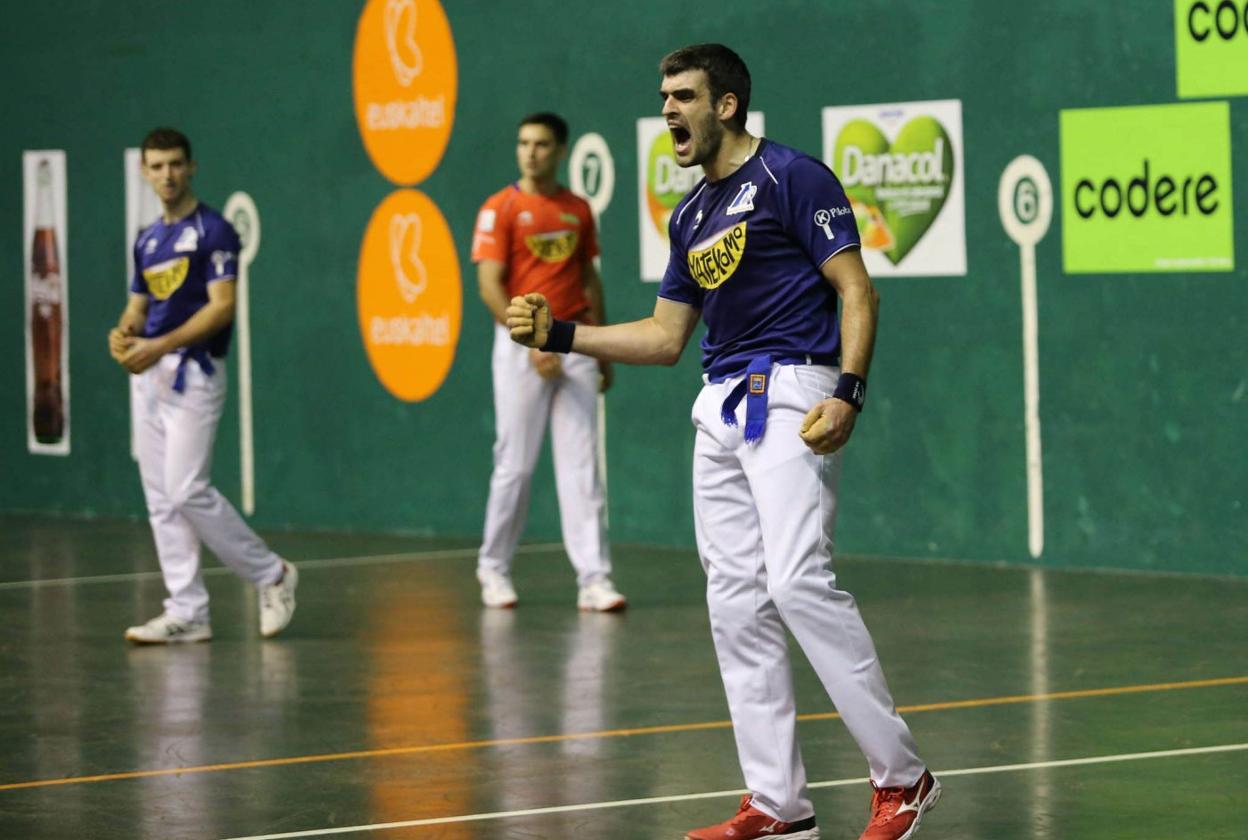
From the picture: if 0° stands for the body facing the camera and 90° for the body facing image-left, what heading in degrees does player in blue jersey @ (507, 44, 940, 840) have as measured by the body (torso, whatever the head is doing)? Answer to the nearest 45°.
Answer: approximately 45°

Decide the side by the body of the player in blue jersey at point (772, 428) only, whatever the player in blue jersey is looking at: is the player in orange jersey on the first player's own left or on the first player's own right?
on the first player's own right

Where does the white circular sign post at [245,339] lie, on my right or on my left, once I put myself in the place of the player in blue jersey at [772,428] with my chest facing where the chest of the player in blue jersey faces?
on my right

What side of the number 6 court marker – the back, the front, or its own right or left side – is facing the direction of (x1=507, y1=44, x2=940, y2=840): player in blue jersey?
front

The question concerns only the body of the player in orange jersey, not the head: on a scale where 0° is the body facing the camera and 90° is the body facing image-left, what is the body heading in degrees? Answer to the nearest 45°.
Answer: approximately 0°

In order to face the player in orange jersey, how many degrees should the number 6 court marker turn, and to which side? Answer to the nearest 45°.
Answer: approximately 45° to its right
